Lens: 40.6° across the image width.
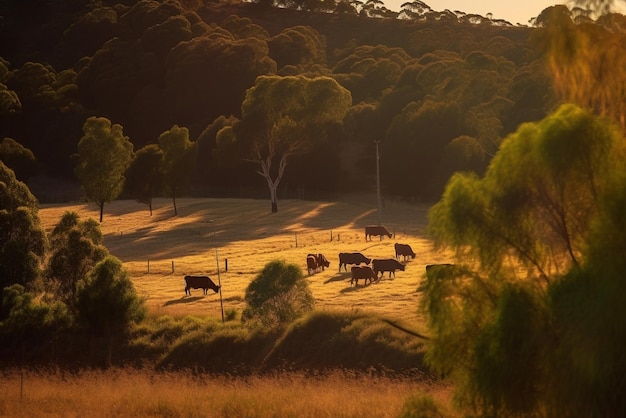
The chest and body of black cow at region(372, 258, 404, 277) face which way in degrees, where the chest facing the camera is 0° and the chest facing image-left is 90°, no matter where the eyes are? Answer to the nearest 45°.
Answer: approximately 270°

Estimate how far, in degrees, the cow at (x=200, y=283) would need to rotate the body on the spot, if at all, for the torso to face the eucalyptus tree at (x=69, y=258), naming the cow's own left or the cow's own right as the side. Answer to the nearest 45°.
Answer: approximately 135° to the cow's own right

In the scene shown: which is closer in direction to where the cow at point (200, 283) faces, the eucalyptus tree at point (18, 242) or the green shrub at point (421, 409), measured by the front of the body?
the green shrub

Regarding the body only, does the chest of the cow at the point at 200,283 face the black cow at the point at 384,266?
yes

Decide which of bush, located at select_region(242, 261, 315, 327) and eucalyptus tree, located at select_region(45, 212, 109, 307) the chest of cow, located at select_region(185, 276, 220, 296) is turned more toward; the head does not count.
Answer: the bush

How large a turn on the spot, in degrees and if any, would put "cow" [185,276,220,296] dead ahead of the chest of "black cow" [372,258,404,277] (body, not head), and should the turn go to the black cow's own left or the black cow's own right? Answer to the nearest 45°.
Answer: approximately 180°

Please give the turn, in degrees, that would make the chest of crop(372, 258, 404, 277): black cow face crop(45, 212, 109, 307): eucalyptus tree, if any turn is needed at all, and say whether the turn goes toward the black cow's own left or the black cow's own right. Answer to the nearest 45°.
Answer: approximately 135° to the black cow's own right

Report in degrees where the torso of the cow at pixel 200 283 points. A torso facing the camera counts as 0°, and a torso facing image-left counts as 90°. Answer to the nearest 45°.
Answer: approximately 270°

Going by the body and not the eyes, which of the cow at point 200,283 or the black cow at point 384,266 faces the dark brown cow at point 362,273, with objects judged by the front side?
the cow
